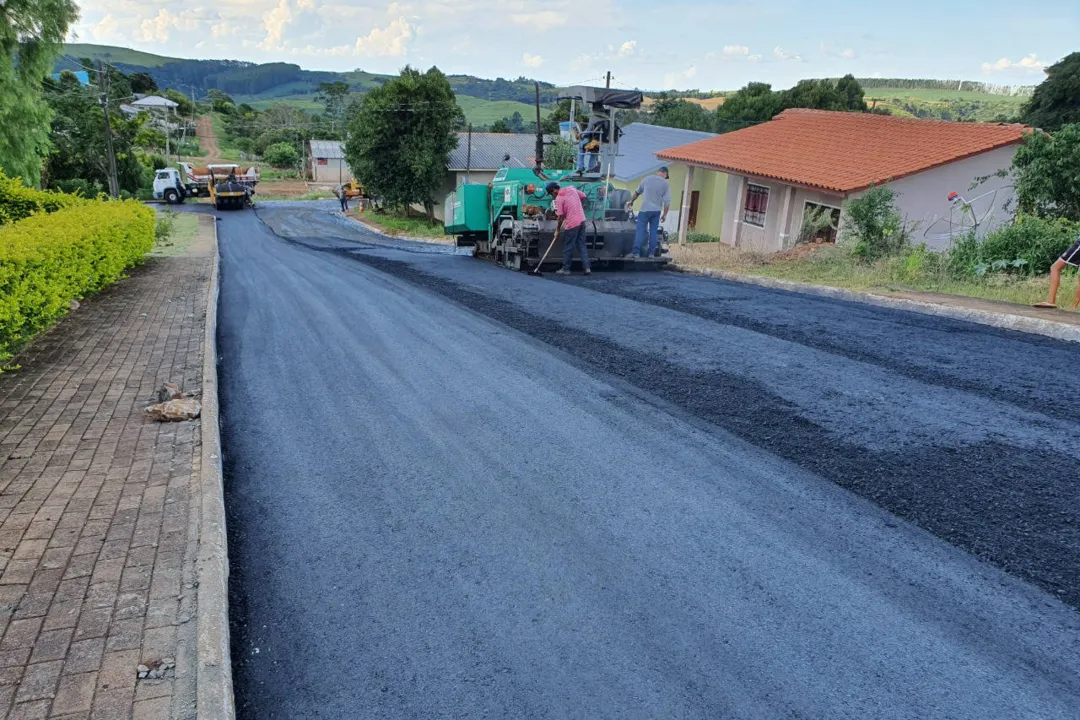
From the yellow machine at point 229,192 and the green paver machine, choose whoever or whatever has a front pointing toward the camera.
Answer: the yellow machine

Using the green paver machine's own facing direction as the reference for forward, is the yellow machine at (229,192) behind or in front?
in front

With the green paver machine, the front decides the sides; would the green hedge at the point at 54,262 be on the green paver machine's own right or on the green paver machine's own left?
on the green paver machine's own left

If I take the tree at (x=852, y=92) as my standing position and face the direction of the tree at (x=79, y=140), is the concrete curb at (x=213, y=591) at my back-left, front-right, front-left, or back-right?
front-left

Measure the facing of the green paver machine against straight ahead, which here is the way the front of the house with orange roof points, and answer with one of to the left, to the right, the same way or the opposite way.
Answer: to the right

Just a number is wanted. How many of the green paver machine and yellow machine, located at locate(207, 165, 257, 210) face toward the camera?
1

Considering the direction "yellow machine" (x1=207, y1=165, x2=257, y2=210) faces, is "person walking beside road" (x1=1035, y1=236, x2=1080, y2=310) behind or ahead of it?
ahead

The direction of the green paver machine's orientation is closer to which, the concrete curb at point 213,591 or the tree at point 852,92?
the tree

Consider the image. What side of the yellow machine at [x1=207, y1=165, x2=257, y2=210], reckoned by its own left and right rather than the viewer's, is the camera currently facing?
front

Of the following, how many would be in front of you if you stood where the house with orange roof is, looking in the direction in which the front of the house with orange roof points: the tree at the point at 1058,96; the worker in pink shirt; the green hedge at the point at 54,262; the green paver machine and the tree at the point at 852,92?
3

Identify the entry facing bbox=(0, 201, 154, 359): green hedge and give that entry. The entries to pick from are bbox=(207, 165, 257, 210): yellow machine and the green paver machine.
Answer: the yellow machine

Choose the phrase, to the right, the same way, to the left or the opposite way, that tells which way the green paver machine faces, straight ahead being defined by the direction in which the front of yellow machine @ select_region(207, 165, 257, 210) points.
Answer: the opposite way

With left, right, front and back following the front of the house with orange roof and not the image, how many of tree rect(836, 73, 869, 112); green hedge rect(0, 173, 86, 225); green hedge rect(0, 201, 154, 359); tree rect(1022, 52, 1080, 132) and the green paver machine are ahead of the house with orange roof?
3

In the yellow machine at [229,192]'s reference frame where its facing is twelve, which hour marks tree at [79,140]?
The tree is roughly at 4 o'clock from the yellow machine.

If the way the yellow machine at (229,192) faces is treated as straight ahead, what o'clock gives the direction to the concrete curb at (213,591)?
The concrete curb is roughly at 12 o'clock from the yellow machine.
